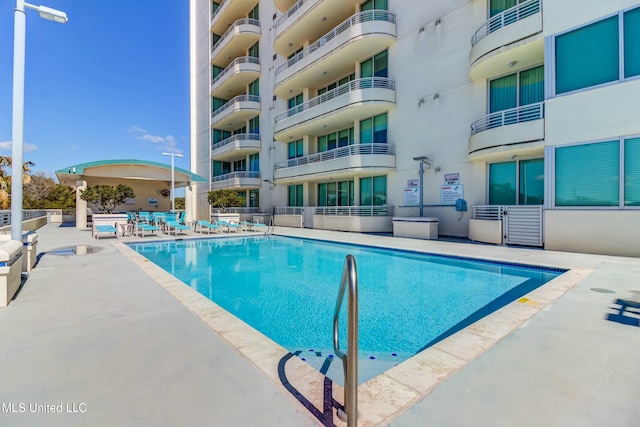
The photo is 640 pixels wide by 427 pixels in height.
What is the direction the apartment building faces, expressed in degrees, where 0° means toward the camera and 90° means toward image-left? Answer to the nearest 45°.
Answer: approximately 45°

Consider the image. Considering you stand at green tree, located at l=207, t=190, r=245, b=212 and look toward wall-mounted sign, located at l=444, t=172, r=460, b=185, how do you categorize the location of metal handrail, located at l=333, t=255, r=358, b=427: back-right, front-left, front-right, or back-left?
front-right

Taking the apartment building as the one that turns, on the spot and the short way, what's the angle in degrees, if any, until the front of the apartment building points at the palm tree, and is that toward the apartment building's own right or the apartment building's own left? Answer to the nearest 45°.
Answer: approximately 45° to the apartment building's own right

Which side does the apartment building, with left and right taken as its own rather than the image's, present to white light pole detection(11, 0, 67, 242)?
front

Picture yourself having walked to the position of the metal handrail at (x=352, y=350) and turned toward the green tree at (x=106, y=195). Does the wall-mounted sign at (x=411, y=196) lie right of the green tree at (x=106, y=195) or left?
right

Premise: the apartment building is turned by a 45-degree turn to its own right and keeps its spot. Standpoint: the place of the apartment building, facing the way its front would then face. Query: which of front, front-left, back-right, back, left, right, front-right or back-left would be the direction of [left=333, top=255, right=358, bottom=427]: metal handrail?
left

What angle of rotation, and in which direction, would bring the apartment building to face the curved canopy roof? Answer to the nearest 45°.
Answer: approximately 45° to its right
